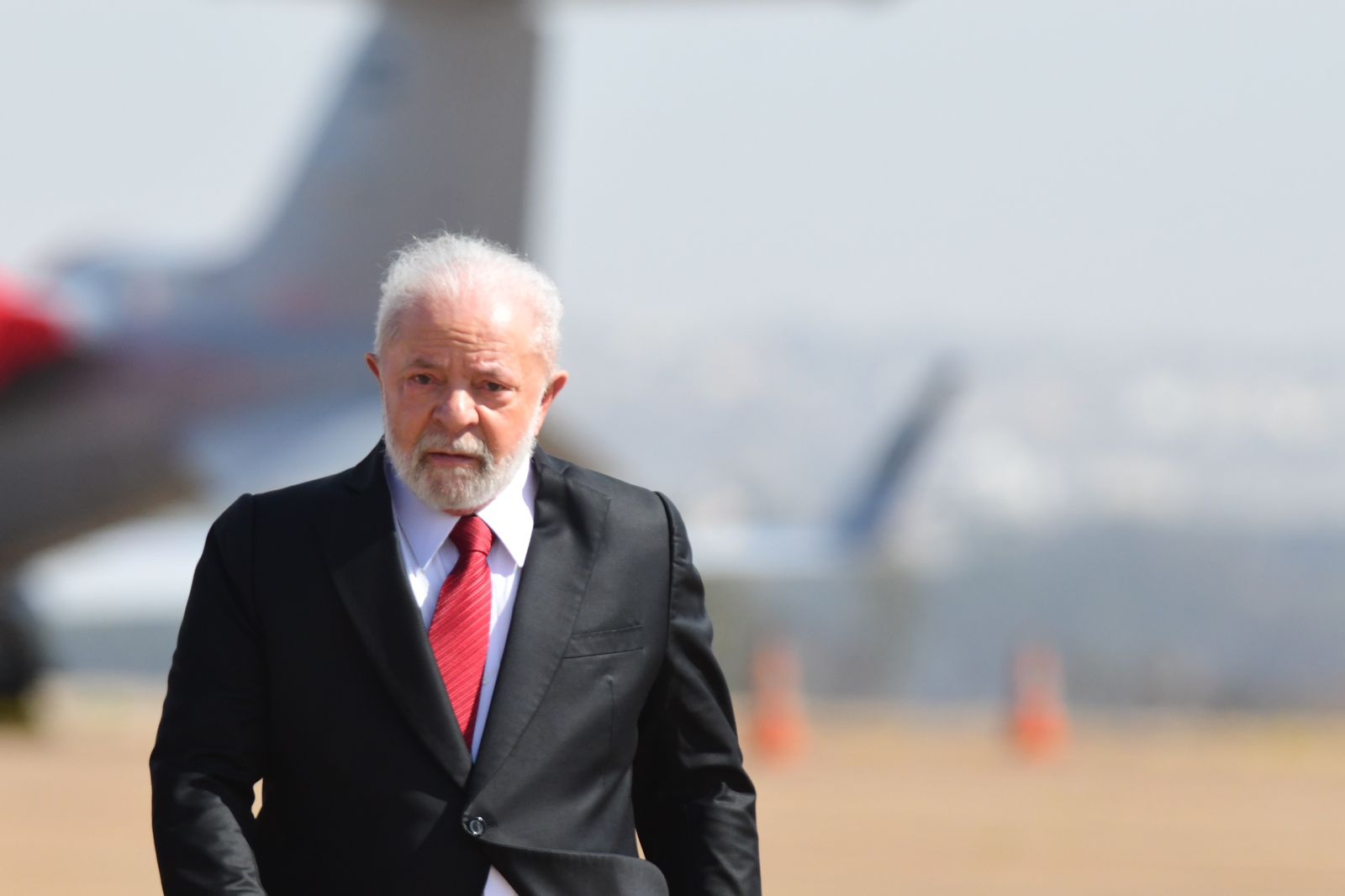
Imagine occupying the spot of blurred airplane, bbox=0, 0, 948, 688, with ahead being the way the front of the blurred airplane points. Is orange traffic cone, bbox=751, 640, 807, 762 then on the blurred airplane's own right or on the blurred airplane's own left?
on the blurred airplane's own left

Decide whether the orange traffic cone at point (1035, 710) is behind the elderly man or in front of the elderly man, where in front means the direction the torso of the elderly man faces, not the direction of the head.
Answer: behind

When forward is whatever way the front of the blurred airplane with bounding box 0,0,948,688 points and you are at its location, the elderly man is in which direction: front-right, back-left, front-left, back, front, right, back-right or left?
front-left

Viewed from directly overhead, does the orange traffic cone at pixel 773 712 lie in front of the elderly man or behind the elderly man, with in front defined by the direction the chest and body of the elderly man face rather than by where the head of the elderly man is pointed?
behind

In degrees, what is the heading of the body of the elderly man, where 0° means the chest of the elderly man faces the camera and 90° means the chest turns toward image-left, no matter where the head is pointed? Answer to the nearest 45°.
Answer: approximately 0°

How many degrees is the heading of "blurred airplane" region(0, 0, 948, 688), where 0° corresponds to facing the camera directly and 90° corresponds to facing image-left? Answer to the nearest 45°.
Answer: approximately 45°

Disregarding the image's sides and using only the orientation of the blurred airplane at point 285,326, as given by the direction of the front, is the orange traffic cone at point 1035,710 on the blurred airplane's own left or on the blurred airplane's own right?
on the blurred airplane's own left

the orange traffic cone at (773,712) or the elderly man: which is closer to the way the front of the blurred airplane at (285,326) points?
the elderly man

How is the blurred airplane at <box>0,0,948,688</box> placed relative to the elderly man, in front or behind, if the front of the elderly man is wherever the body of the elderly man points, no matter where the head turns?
behind
